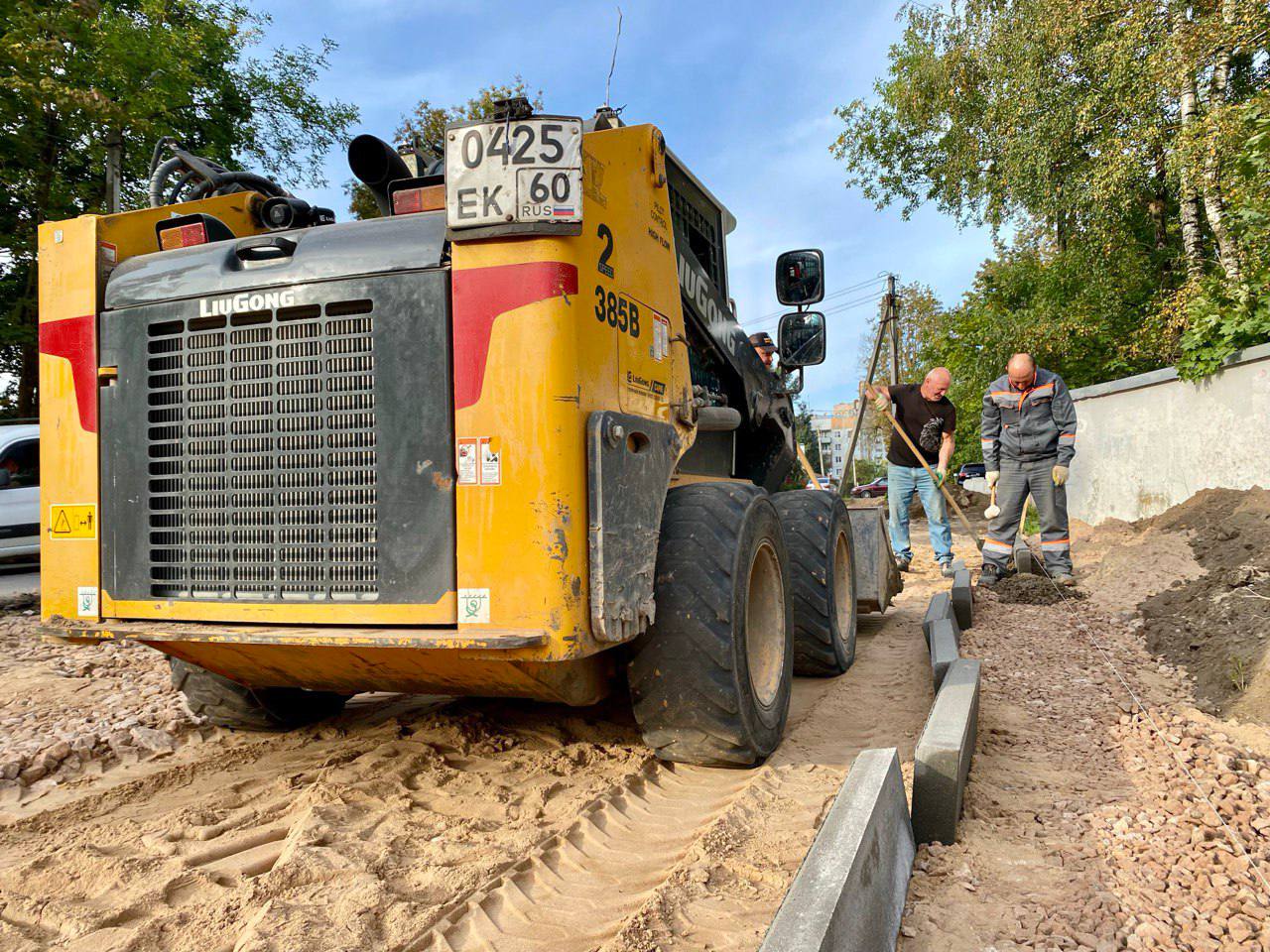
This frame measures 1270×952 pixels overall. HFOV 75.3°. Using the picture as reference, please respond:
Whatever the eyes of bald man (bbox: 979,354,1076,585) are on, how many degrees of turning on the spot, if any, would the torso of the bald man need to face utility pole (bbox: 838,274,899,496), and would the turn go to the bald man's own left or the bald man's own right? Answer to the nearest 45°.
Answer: approximately 180°

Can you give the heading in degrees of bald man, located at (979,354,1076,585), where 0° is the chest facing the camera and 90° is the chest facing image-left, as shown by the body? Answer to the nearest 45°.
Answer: approximately 0°

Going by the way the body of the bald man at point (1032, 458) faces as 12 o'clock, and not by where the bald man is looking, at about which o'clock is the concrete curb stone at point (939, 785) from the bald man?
The concrete curb stone is roughly at 12 o'clock from the bald man.

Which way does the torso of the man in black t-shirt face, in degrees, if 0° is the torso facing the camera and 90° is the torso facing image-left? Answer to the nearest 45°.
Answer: approximately 315°

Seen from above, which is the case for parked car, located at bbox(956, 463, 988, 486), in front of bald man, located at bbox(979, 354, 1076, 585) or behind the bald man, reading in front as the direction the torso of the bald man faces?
behind

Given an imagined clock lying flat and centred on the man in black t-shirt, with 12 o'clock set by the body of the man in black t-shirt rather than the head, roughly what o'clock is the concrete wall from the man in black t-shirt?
The concrete wall is roughly at 9 o'clock from the man in black t-shirt.
